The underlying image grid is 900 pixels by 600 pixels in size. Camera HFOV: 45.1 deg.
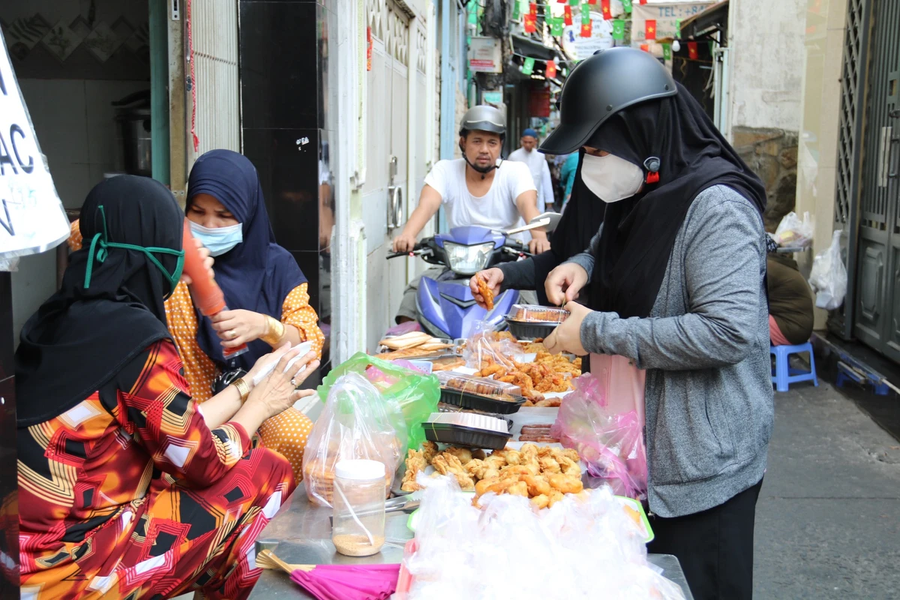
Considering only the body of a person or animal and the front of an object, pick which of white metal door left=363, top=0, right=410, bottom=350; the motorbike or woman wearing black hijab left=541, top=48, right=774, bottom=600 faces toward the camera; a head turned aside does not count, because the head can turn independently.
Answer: the motorbike

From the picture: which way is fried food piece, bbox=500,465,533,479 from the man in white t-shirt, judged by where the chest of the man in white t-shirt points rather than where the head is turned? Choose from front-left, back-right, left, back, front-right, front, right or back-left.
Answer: front

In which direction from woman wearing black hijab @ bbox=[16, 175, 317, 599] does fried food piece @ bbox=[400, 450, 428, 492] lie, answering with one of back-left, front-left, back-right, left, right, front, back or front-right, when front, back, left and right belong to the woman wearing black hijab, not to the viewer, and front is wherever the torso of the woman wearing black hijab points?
front-right

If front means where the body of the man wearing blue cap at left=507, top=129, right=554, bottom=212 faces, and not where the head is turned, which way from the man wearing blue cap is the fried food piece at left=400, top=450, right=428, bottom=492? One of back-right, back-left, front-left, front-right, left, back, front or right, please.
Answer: front

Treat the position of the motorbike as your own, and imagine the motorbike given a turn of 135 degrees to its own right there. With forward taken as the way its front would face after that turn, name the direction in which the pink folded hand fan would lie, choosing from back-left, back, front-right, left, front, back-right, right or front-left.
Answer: back-left

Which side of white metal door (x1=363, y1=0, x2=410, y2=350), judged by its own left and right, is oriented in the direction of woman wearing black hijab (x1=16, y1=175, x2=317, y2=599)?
right

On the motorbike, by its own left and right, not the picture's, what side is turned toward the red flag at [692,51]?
back

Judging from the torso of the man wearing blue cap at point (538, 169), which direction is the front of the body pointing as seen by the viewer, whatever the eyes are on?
toward the camera

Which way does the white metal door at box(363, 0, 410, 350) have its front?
to the viewer's right

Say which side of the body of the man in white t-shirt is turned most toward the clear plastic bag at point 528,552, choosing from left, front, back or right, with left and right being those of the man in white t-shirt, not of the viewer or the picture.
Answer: front

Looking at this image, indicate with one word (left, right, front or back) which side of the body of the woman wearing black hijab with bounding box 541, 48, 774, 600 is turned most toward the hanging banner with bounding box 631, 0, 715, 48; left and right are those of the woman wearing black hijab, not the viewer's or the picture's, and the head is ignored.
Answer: right

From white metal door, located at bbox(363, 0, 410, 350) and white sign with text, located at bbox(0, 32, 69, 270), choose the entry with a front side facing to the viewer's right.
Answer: the white metal door

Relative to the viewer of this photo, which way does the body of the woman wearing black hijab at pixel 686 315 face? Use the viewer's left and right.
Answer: facing to the left of the viewer

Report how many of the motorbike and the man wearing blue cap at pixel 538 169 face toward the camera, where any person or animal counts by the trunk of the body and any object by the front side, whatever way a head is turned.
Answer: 2

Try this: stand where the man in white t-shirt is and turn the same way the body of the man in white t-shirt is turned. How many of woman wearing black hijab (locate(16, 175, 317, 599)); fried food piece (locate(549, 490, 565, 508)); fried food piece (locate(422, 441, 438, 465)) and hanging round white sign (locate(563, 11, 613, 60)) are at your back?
1

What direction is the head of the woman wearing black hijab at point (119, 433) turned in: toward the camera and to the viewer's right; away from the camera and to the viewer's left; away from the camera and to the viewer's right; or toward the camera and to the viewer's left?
away from the camera and to the viewer's right

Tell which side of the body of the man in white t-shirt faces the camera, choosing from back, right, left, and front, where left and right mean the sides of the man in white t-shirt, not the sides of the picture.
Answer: front

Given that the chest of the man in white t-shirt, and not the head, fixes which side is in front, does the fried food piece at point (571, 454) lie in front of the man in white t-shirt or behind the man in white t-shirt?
in front
